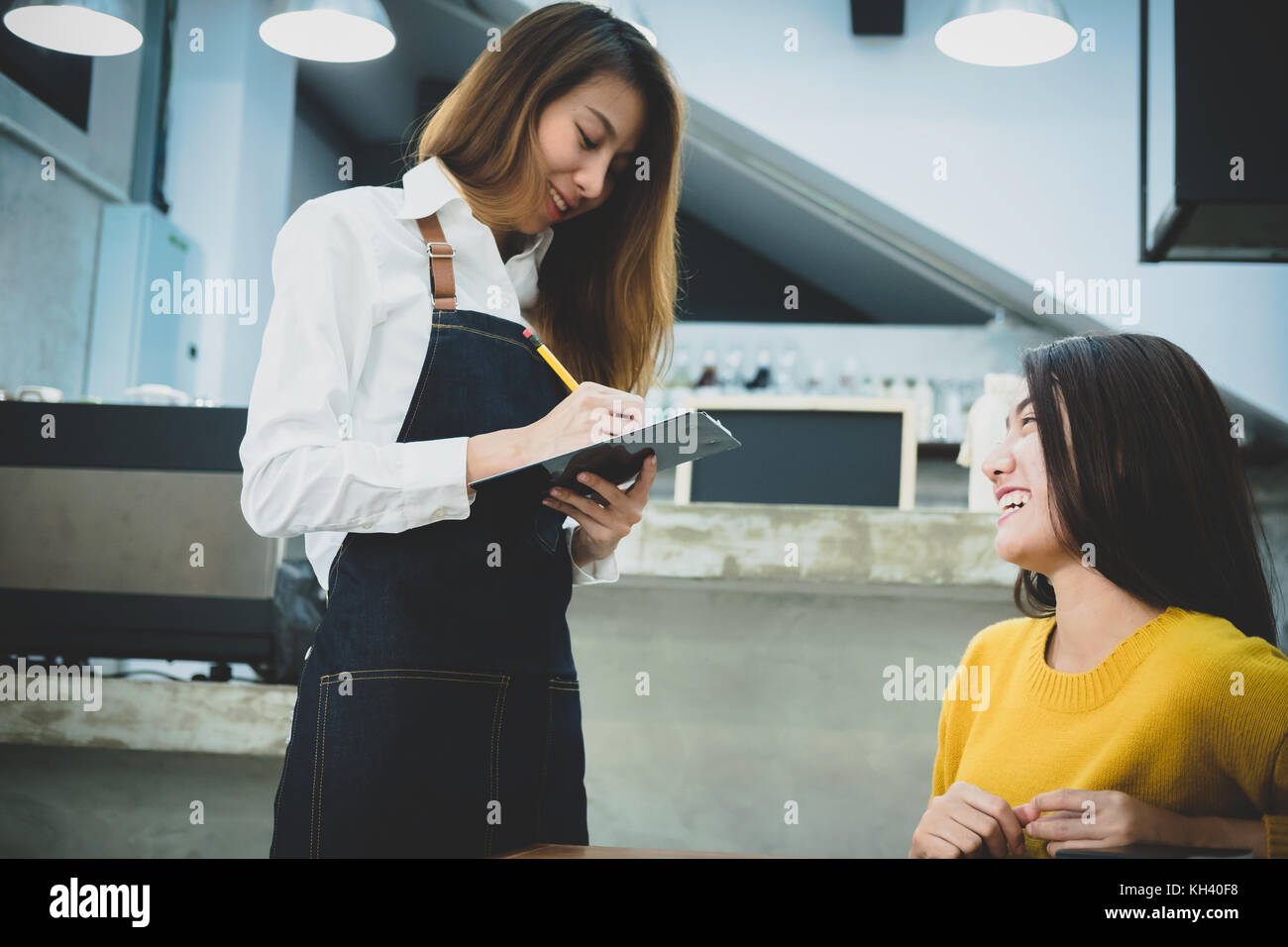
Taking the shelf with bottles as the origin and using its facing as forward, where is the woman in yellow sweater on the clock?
The woman in yellow sweater is roughly at 12 o'clock from the shelf with bottles.

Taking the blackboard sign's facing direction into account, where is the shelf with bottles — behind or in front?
behind

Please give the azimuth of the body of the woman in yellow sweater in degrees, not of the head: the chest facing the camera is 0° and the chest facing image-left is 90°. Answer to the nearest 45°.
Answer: approximately 45°

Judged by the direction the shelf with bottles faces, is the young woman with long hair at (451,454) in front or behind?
in front

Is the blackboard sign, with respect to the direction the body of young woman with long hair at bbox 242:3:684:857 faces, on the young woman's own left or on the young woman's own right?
on the young woman's own left

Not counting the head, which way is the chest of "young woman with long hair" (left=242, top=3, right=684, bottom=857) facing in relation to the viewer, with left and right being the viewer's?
facing the viewer and to the right of the viewer

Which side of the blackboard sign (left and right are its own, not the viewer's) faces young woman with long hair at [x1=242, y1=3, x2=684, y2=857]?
front

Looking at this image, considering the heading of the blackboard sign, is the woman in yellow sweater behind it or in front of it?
in front

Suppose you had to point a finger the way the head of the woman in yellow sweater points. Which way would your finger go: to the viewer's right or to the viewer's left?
to the viewer's left

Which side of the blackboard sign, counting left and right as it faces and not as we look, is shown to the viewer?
front

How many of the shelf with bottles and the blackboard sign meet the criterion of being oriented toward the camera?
2

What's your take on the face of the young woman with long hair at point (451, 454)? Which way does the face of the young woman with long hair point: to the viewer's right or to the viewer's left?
to the viewer's right

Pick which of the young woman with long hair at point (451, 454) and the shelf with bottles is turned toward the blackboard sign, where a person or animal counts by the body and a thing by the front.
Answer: the shelf with bottles
